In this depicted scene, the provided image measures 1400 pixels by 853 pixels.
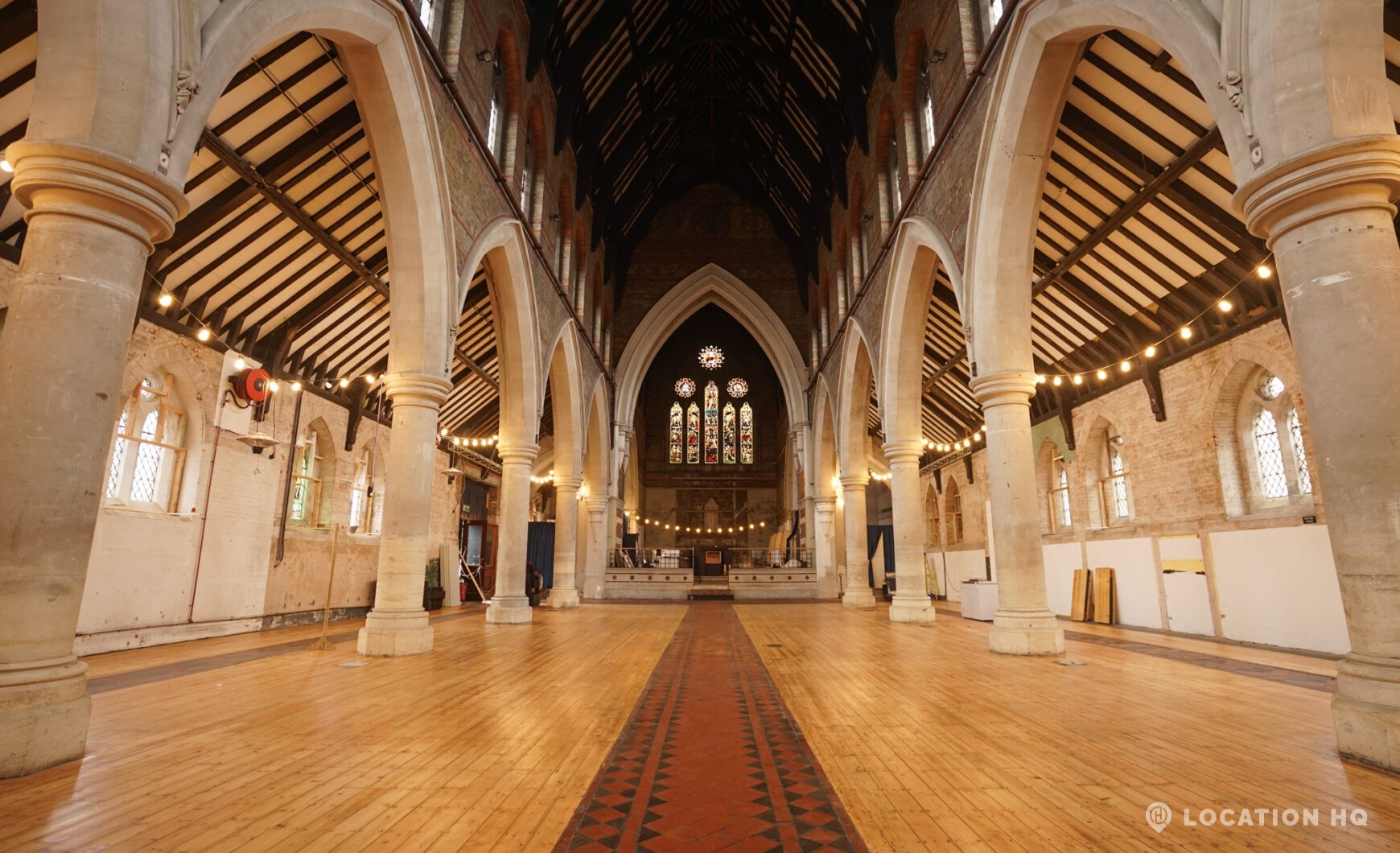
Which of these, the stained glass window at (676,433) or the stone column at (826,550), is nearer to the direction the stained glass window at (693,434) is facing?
the stone column

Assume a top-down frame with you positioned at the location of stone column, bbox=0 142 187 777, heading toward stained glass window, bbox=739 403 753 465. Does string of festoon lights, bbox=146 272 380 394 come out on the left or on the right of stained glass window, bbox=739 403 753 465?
left

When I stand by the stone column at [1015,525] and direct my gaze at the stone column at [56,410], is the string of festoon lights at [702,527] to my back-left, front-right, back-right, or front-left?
back-right

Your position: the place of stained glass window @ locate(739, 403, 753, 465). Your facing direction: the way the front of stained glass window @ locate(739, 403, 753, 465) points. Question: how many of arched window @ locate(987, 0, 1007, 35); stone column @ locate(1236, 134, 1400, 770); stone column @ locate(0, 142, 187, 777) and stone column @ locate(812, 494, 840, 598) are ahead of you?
4

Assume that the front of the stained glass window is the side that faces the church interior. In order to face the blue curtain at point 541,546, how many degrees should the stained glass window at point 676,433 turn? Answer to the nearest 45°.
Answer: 0° — it already faces it

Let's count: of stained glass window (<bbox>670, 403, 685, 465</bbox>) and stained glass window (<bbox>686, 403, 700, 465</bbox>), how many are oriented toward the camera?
2

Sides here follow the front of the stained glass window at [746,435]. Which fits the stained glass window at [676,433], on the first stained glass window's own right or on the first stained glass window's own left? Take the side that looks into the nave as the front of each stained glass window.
on the first stained glass window's own right

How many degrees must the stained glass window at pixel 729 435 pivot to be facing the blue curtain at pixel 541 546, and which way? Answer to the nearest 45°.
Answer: approximately 45° to its right
